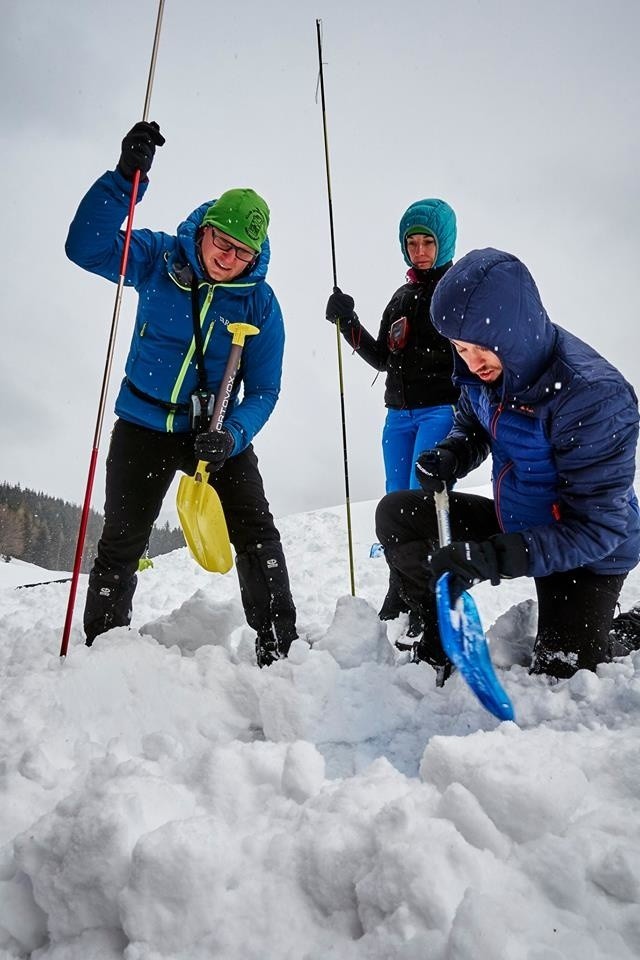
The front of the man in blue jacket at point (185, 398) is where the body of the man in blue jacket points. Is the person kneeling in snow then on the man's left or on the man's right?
on the man's left

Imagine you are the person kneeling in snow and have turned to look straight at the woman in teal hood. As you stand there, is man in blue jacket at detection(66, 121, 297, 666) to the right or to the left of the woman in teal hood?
left

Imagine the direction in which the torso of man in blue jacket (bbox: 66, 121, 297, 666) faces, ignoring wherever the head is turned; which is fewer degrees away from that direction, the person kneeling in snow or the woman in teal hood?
the person kneeling in snow

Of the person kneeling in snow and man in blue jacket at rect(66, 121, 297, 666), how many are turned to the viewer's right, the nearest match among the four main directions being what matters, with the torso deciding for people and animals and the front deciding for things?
0

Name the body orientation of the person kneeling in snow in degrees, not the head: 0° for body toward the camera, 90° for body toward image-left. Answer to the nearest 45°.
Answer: approximately 45°

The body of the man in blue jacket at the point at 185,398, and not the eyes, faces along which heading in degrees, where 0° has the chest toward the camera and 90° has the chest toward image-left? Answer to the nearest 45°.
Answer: approximately 0°

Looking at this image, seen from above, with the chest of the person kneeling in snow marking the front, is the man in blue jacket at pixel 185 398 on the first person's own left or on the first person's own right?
on the first person's own right
